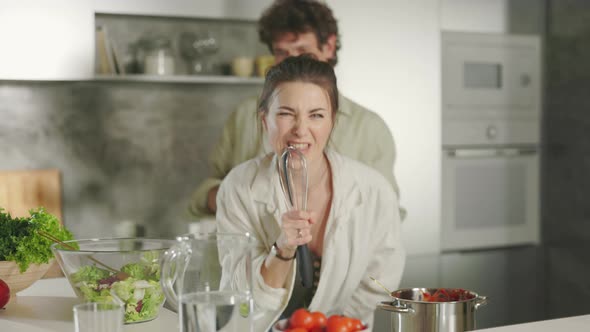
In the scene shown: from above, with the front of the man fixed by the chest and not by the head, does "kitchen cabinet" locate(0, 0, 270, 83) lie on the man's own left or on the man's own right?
on the man's own right

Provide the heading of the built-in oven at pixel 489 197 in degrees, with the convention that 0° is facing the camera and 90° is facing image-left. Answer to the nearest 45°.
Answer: approximately 315°

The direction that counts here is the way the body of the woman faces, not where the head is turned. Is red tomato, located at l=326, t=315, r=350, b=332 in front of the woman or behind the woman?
in front

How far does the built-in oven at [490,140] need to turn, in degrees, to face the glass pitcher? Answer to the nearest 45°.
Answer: approximately 45° to its right

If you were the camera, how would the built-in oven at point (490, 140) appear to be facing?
facing the viewer and to the right of the viewer

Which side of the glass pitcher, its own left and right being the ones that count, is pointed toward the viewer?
right

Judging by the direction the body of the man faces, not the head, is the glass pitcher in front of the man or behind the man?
in front

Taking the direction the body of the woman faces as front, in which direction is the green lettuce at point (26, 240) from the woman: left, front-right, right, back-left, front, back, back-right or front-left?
front-right

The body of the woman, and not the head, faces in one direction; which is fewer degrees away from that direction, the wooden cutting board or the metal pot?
the metal pot

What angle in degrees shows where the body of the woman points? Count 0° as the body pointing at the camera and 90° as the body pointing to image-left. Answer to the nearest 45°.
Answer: approximately 0°

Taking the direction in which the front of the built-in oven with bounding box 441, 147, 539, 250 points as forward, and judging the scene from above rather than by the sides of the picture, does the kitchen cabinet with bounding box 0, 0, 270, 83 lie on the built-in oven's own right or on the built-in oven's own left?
on the built-in oven's own right
